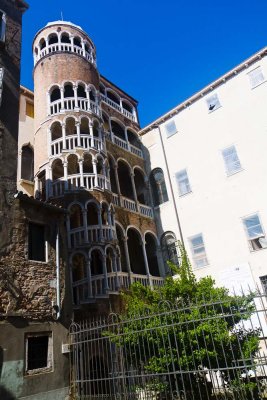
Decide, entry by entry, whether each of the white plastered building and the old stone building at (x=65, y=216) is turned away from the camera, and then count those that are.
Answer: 0

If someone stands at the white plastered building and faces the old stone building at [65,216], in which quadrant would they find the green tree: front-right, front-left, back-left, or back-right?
front-left

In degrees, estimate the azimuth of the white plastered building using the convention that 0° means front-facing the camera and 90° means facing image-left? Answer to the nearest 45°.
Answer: approximately 45°

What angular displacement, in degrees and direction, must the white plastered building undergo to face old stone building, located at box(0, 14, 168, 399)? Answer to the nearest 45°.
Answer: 0° — it already faces it

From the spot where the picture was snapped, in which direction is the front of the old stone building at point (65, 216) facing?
facing the viewer and to the right of the viewer

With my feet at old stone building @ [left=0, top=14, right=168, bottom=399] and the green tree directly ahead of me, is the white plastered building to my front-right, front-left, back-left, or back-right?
front-left

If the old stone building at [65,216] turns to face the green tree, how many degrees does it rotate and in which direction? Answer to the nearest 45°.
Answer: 0° — it already faces it
